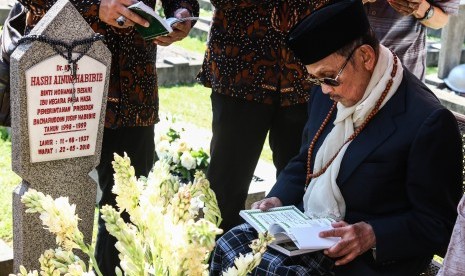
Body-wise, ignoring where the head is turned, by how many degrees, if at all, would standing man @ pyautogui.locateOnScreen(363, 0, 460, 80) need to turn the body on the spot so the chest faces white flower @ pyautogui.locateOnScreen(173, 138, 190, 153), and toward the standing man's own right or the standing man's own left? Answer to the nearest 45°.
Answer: approximately 45° to the standing man's own right

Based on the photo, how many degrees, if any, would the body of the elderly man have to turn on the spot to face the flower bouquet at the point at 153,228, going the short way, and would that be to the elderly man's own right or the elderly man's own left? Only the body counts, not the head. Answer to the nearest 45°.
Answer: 0° — they already face it

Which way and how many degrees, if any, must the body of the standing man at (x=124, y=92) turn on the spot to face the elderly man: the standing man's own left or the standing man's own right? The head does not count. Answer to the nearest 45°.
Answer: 0° — they already face them

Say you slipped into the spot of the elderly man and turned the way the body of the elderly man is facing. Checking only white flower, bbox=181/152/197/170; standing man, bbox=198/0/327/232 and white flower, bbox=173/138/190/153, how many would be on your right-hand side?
3

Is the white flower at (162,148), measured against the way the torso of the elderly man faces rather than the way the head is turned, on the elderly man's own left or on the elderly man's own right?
on the elderly man's own right
